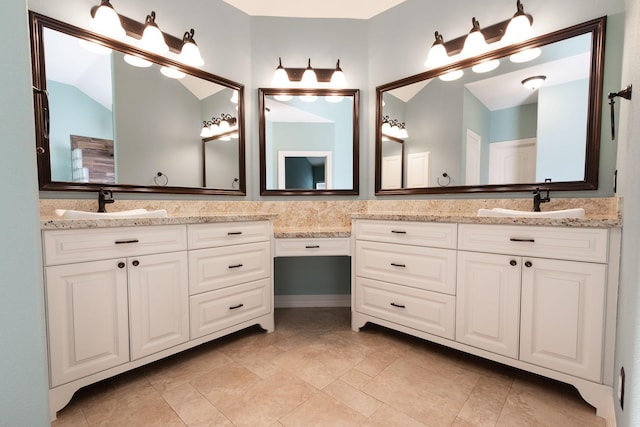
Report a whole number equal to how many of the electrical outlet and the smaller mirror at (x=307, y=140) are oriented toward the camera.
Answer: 1

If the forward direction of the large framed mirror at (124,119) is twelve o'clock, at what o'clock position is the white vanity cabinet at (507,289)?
The white vanity cabinet is roughly at 12 o'clock from the large framed mirror.

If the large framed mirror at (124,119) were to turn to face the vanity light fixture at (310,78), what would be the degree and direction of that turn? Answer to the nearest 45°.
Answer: approximately 45° to its left

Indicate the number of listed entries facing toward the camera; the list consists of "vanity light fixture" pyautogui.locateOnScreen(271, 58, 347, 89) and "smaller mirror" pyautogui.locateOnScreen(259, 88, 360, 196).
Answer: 2

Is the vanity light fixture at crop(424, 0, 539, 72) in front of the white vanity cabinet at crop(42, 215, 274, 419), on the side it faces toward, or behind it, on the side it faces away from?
in front

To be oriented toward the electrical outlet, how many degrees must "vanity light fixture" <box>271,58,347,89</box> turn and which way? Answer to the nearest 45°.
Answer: approximately 45° to its left

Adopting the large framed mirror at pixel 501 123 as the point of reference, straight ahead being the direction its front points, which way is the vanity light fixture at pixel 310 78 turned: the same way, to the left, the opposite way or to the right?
to the left

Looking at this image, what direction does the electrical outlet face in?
to the viewer's left
